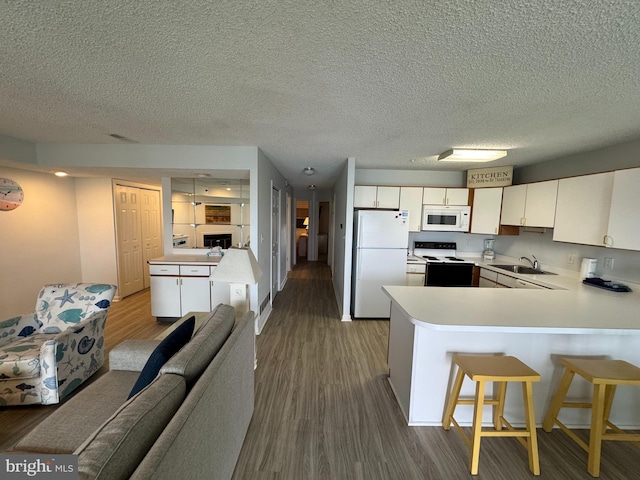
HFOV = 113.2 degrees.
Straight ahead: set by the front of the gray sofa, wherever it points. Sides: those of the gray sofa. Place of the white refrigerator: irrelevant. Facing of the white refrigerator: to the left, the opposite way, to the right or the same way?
to the left

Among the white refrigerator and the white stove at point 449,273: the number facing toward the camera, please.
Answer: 2

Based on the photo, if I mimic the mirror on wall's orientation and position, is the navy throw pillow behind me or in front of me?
in front

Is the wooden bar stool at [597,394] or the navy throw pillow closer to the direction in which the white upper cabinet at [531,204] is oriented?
the navy throw pillow

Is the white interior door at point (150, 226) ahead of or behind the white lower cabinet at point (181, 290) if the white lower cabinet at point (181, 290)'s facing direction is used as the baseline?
behind

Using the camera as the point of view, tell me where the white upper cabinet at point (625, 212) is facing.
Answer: facing the viewer and to the left of the viewer

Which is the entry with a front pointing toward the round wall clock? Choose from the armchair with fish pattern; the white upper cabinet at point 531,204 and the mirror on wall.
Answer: the white upper cabinet

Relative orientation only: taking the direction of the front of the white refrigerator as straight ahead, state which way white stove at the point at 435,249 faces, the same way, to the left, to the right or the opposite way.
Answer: the same way

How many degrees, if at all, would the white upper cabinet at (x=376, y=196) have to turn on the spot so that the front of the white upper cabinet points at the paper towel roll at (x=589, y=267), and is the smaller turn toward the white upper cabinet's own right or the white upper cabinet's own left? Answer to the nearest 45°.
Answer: approximately 90° to the white upper cabinet's own left

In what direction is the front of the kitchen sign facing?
toward the camera

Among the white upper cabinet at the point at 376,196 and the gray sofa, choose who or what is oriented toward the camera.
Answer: the white upper cabinet

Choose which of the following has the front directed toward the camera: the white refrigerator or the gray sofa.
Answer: the white refrigerator

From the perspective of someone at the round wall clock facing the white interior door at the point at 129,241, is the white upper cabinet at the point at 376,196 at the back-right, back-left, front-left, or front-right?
front-right

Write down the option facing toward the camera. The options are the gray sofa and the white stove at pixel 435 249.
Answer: the white stove

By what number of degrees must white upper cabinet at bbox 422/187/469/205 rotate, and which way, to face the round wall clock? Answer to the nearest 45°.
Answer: approximately 45° to its right

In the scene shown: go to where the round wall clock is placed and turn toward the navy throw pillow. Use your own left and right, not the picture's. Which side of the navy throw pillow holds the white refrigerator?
left

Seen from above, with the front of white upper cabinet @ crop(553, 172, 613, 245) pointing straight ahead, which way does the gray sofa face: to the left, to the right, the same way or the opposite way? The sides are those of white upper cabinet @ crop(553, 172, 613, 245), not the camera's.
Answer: the same way

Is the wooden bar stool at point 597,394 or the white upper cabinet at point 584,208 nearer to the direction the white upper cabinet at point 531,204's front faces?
the wooden bar stool
